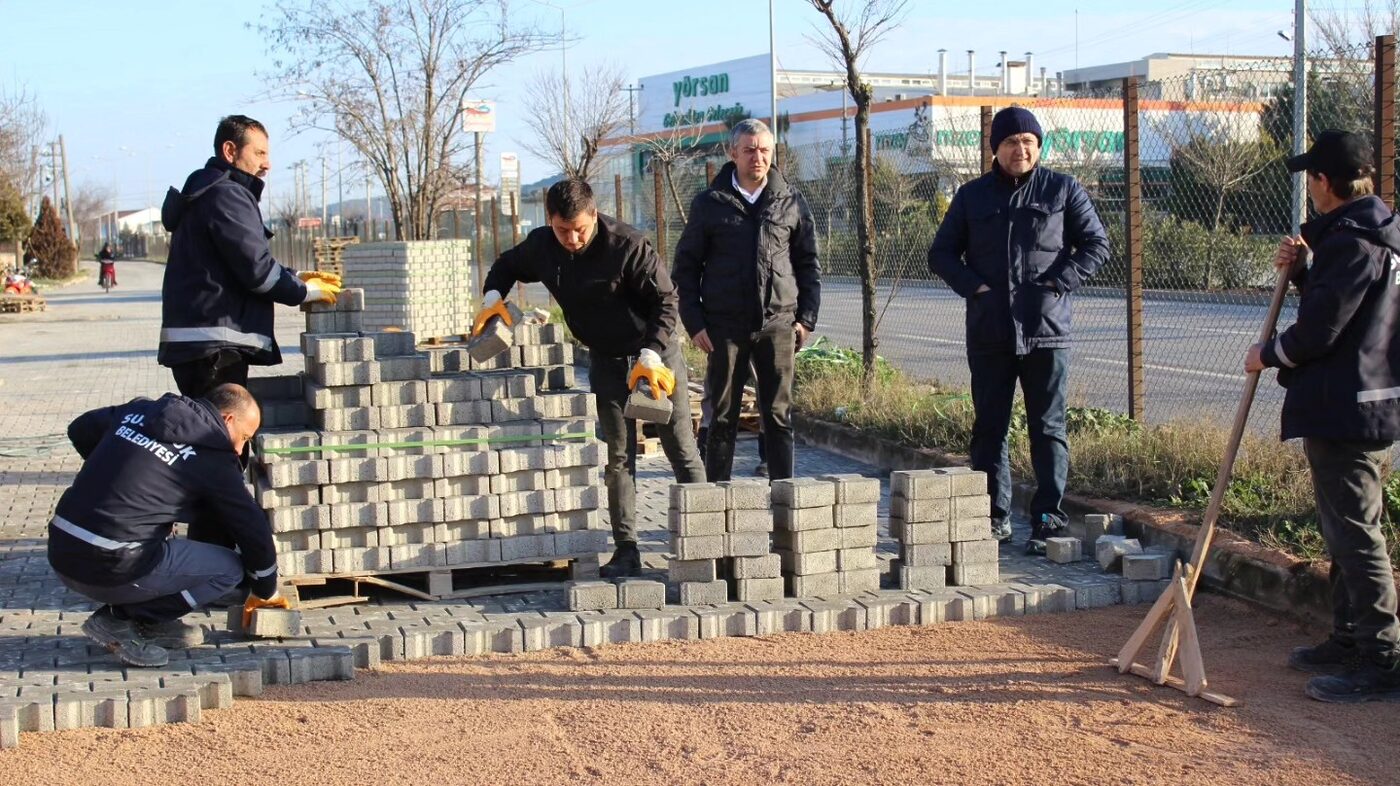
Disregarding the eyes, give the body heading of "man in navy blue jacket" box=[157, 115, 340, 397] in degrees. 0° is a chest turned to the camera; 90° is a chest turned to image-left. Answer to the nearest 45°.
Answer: approximately 270°

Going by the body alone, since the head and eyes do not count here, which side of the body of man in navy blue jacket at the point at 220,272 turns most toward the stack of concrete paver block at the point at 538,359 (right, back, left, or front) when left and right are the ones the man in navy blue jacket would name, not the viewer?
front

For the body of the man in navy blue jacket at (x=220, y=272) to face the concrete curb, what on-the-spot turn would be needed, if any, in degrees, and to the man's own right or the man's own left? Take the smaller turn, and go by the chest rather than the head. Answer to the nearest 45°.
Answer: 0° — they already face it

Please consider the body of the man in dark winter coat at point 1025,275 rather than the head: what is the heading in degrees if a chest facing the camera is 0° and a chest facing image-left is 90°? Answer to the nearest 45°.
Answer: approximately 0°

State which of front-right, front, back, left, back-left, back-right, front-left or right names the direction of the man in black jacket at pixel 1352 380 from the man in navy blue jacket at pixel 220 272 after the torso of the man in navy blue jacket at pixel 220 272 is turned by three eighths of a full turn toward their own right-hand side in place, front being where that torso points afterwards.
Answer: left

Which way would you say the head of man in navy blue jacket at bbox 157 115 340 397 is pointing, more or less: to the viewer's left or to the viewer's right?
to the viewer's right

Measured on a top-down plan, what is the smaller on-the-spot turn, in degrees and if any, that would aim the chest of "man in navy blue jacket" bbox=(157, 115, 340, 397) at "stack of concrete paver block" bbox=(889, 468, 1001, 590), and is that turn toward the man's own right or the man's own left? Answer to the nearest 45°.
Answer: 0° — they already face it

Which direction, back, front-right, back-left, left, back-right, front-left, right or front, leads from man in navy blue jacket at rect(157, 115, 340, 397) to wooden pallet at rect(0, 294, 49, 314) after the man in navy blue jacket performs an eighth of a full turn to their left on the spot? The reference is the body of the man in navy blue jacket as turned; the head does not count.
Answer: front-left

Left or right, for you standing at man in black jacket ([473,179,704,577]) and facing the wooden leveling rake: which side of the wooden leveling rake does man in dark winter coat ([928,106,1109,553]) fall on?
left

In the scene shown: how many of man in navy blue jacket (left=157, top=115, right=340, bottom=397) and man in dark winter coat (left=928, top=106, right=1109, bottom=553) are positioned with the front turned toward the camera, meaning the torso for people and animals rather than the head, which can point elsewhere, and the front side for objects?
1
